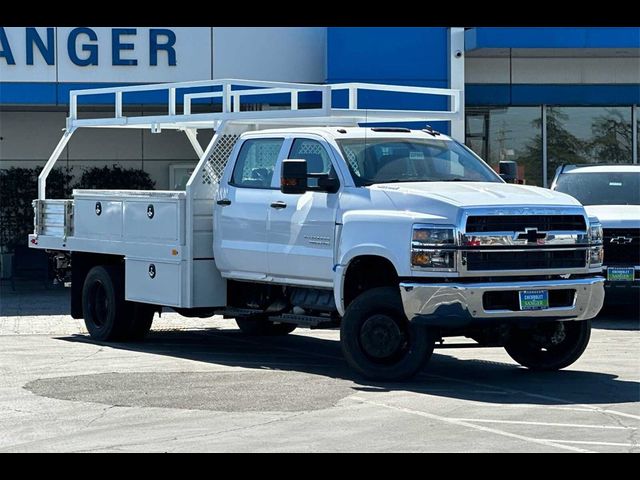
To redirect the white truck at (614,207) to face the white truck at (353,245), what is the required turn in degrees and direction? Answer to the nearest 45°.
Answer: approximately 45° to its right

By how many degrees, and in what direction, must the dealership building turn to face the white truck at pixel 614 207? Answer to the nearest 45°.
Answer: approximately 45° to its left

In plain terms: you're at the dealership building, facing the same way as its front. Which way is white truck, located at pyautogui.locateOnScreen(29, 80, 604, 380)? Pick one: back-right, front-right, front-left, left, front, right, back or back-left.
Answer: front

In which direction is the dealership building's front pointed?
toward the camera

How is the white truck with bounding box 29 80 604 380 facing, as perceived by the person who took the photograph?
facing the viewer and to the right of the viewer

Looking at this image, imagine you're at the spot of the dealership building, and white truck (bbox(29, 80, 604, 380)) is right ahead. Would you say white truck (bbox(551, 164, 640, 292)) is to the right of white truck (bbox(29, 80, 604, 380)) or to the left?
left

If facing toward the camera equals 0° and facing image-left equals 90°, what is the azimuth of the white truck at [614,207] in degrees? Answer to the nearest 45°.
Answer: approximately 0°

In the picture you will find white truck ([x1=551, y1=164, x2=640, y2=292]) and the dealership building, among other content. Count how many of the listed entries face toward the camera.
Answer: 2

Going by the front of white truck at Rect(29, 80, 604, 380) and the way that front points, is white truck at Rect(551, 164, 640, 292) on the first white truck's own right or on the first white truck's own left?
on the first white truck's own left

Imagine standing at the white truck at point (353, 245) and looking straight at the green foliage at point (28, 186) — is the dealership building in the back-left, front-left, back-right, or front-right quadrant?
front-right

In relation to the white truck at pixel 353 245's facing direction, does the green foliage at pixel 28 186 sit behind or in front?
behind

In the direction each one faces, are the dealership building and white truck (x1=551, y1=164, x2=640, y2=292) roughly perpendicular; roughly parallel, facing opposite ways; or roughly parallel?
roughly parallel

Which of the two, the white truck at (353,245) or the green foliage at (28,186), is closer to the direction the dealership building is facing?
the white truck
